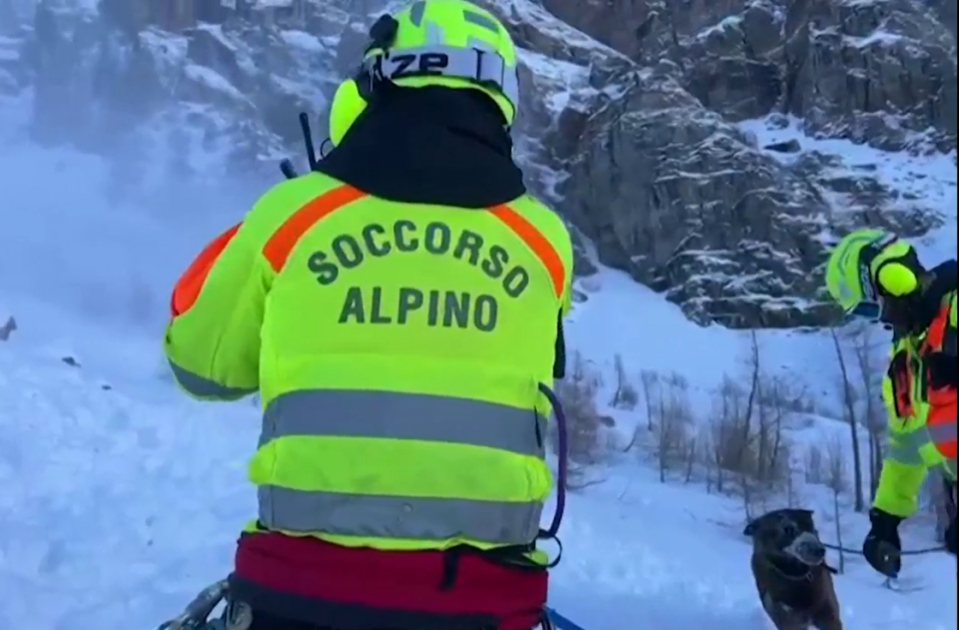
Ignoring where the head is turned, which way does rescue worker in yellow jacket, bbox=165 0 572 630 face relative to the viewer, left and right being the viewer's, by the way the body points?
facing away from the viewer

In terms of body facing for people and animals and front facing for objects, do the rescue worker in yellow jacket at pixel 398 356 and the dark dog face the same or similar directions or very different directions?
very different directions

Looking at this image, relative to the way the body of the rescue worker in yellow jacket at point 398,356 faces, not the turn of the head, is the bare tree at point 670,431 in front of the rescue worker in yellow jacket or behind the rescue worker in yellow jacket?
in front

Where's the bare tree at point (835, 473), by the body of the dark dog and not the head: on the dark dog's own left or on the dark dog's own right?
on the dark dog's own left

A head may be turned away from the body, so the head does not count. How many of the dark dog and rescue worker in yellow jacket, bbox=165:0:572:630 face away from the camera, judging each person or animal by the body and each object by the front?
1

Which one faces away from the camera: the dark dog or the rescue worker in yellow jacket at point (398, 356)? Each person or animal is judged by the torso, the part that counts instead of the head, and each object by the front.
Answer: the rescue worker in yellow jacket

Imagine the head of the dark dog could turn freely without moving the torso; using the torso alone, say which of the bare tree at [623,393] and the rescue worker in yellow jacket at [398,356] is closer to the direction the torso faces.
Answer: the rescue worker in yellow jacket

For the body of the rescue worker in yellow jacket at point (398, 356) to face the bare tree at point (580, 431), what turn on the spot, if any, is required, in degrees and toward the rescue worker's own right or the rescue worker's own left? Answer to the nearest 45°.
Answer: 0° — they already face it

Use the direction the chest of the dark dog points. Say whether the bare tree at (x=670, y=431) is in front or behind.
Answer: behind

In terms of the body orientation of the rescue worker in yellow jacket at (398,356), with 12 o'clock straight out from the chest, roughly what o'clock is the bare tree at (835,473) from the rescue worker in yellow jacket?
The bare tree is roughly at 1 o'clock from the rescue worker in yellow jacket.

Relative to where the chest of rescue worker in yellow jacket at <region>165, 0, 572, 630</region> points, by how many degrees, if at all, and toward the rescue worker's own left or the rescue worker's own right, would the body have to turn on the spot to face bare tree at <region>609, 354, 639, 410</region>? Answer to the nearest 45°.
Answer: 0° — they already face it

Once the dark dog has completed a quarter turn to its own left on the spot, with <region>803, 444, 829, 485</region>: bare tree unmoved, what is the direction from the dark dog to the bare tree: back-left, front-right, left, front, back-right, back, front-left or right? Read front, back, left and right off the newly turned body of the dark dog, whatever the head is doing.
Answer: front-left
